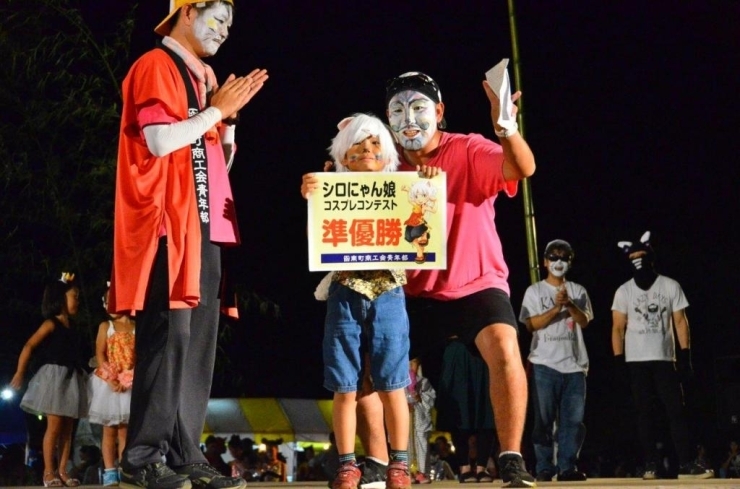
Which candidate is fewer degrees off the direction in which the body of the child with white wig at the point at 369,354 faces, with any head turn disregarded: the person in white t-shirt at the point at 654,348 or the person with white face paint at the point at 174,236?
the person with white face paint

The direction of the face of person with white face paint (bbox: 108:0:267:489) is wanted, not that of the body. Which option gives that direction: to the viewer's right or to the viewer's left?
to the viewer's right

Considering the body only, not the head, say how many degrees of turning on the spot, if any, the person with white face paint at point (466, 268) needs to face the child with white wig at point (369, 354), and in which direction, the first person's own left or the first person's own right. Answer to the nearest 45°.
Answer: approximately 45° to the first person's own right

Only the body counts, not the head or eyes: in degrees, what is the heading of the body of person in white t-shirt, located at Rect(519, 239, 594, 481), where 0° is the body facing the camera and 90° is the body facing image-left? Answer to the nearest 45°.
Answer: approximately 0°

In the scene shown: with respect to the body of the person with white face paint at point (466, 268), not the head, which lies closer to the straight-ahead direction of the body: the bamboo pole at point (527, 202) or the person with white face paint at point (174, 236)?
the person with white face paint
